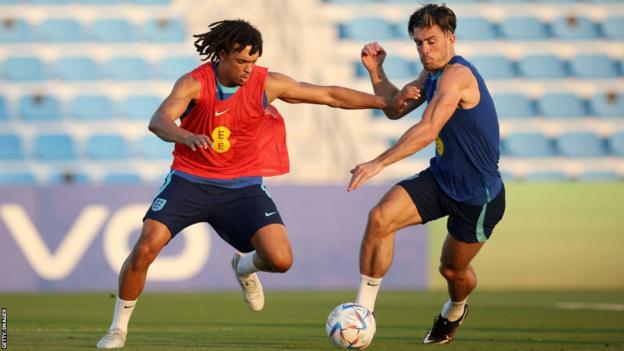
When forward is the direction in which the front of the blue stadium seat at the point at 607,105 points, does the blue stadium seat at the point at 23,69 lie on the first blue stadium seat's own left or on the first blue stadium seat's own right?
on the first blue stadium seat's own right

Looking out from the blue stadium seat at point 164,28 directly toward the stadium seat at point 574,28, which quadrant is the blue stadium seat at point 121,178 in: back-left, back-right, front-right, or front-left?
back-right

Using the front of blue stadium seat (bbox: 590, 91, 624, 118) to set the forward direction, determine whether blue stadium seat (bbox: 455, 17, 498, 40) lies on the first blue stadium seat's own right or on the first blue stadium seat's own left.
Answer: on the first blue stadium seat's own right

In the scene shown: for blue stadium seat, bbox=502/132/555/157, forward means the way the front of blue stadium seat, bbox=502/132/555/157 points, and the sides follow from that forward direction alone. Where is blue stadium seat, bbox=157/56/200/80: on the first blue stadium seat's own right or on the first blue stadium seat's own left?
on the first blue stadium seat's own right

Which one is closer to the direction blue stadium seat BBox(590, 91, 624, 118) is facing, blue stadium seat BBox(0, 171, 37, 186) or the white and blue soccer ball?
the white and blue soccer ball

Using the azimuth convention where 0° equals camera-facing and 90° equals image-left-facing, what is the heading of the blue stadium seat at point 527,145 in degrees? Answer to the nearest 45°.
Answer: approximately 0°

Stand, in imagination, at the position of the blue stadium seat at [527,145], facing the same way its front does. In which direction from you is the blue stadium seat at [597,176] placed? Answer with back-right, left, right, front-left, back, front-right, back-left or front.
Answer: left

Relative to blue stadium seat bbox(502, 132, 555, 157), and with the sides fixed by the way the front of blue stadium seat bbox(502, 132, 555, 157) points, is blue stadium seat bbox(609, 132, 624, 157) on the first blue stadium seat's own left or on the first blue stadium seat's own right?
on the first blue stadium seat's own left

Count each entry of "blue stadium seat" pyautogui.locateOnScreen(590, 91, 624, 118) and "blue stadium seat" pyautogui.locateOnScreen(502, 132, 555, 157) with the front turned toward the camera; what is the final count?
2

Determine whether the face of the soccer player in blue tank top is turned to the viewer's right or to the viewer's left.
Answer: to the viewer's left

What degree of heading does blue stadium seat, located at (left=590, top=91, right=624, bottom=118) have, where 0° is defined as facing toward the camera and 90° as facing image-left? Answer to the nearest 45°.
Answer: approximately 0°
